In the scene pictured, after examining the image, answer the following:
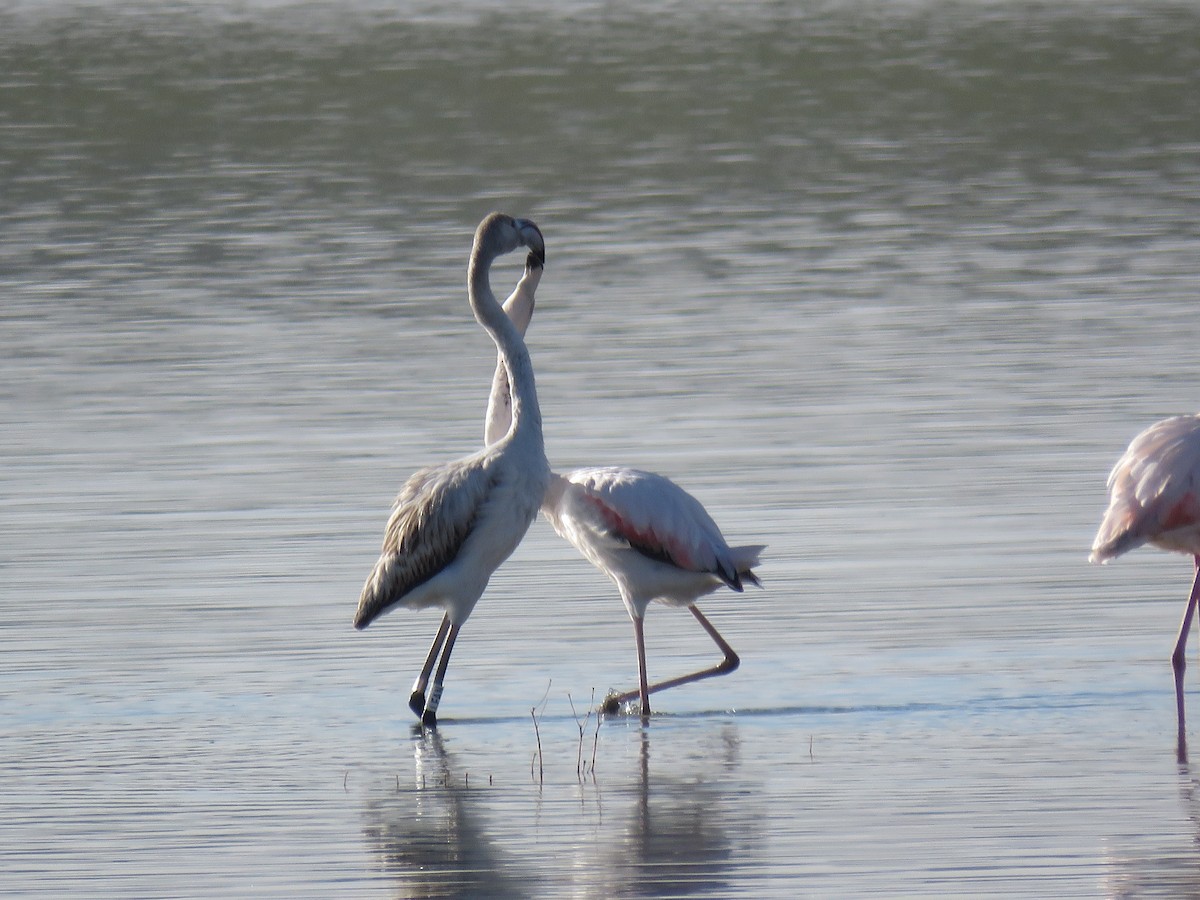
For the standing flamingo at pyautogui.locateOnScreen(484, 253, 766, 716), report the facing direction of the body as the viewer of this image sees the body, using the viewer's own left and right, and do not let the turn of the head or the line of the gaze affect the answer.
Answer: facing to the left of the viewer

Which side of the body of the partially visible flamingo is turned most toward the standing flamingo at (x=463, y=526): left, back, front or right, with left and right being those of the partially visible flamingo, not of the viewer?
back

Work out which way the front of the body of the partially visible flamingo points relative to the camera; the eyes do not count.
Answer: to the viewer's right

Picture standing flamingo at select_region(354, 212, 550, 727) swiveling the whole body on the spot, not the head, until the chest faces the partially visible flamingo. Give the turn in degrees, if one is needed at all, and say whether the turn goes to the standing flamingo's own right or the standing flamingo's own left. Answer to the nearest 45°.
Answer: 0° — it already faces it

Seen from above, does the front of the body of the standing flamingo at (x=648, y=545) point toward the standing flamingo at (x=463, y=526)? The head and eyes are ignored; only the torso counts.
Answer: yes

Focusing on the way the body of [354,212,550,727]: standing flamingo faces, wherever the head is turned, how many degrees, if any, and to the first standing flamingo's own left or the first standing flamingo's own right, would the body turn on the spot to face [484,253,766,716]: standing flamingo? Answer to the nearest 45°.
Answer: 0° — it already faces it

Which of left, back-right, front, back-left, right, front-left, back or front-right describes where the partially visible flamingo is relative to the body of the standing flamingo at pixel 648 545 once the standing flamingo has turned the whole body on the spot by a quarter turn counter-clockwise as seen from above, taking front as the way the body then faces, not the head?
left

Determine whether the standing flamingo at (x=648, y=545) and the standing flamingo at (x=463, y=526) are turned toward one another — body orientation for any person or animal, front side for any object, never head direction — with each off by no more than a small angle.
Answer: yes

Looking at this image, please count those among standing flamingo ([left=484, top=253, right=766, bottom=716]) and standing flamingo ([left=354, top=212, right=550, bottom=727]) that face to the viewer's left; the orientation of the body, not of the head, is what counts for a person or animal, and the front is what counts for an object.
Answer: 1

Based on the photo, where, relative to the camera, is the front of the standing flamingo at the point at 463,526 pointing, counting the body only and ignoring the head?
to the viewer's right
